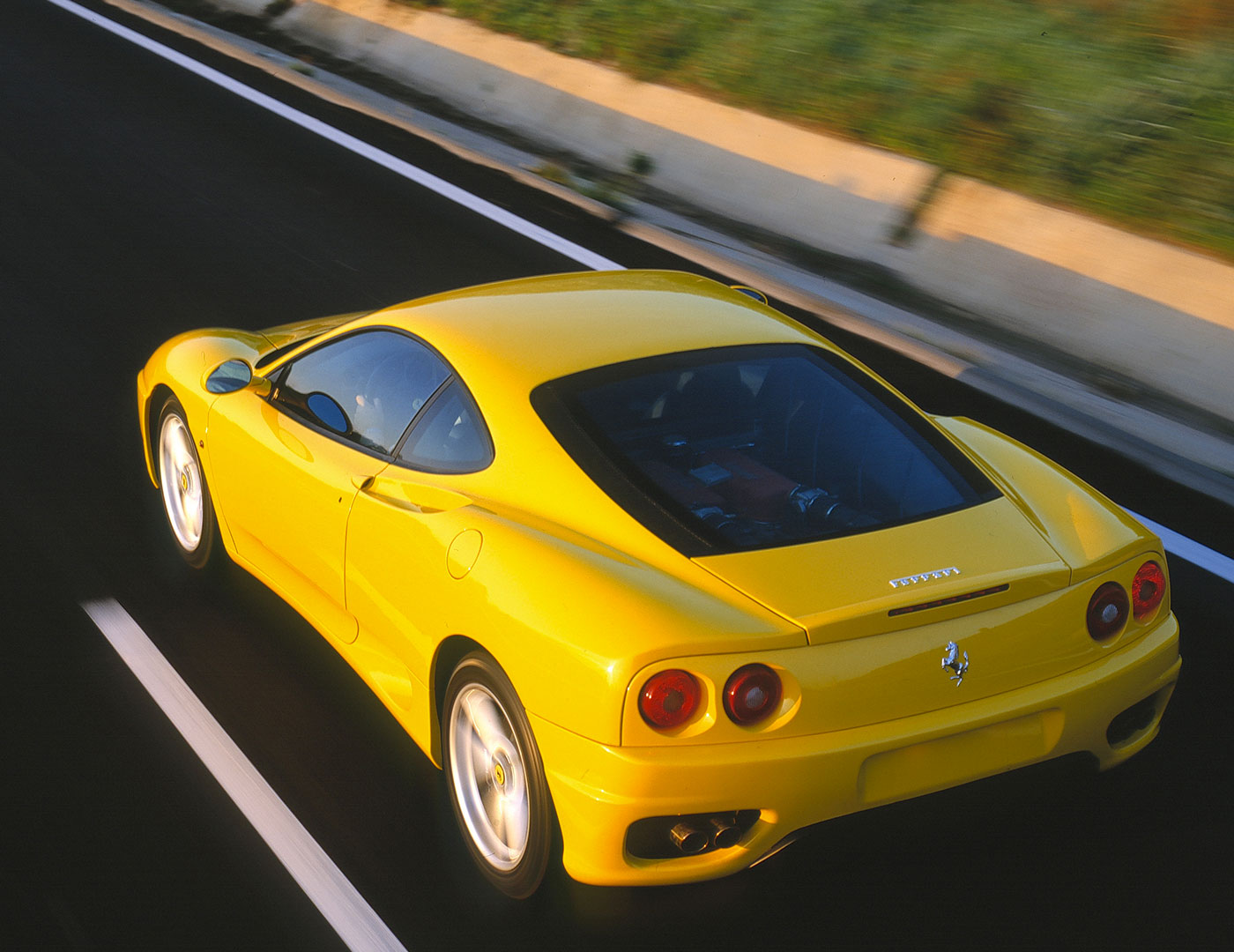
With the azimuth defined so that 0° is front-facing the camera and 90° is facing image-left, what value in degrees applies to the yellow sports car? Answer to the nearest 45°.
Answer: approximately 135°

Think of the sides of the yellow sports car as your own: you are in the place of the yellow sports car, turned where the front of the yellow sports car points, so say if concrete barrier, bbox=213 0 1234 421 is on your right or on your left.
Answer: on your right
